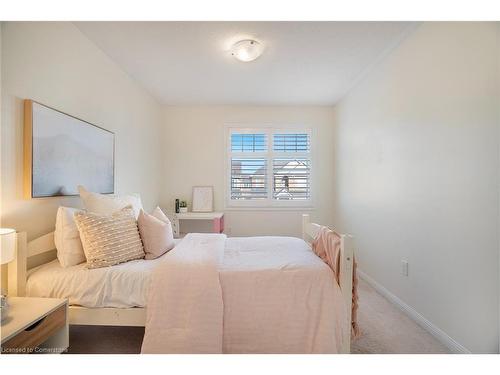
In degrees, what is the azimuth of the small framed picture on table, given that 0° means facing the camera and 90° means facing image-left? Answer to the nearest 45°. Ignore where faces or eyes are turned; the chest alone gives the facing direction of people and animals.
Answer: approximately 0°

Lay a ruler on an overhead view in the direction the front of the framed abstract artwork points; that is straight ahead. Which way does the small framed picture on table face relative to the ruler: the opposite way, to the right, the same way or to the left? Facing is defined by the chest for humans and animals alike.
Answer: to the right

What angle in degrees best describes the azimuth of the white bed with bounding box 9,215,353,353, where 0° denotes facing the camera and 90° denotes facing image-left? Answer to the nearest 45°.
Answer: approximately 270°

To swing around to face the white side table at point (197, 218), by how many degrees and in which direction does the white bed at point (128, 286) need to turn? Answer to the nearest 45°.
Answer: approximately 90° to its left

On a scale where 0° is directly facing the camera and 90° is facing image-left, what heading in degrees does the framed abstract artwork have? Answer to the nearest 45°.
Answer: approximately 315°

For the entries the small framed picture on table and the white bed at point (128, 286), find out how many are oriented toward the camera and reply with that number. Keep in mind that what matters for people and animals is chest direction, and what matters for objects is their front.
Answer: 1

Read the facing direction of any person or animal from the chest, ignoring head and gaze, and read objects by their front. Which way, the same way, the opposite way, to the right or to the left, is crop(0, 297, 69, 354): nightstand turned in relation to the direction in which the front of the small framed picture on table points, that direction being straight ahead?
to the left
